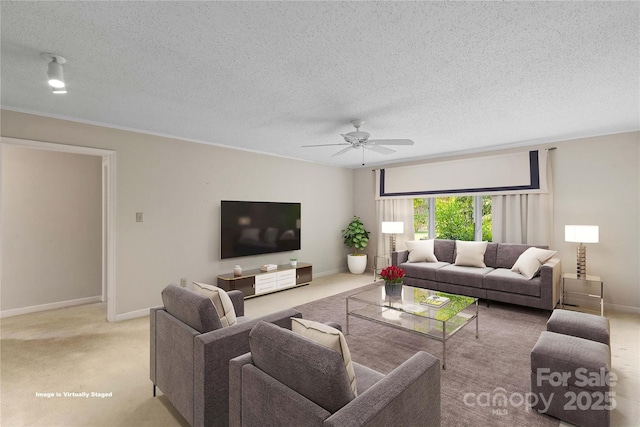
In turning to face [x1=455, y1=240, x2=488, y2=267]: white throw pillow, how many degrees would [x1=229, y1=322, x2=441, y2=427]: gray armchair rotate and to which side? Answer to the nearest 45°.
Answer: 0° — it already faces it

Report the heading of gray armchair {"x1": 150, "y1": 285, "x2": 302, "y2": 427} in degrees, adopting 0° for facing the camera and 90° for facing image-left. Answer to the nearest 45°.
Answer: approximately 225°

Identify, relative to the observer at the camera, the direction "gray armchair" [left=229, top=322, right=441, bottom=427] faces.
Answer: facing away from the viewer and to the right of the viewer

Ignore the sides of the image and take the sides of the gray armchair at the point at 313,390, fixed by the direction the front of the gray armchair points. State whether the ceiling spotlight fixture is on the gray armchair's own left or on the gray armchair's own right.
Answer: on the gray armchair's own left

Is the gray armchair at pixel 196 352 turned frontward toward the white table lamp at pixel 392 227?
yes

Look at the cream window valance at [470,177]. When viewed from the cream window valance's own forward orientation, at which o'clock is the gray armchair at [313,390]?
The gray armchair is roughly at 11 o'clock from the cream window valance.

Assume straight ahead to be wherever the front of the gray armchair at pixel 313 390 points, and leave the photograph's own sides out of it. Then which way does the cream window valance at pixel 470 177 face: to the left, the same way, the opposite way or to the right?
the opposite way

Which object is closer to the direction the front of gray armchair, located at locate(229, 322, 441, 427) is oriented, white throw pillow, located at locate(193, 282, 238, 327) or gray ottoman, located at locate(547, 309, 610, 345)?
the gray ottoman

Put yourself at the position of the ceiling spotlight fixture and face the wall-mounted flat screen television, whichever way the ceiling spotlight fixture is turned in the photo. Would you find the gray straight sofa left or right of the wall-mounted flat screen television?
right
